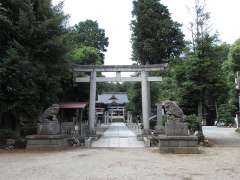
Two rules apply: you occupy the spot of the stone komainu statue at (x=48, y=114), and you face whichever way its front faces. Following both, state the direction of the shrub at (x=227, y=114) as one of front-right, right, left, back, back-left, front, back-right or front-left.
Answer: front-left

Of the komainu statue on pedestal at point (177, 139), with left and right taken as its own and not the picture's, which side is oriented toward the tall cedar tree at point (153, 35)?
right

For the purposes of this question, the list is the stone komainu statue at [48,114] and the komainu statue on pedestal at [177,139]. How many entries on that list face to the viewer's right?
1

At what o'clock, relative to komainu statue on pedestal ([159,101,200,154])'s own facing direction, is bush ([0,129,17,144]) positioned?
The bush is roughly at 12 o'clock from the komainu statue on pedestal.

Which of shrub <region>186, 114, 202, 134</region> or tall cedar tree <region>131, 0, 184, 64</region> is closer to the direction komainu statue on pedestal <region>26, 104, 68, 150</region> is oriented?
the shrub

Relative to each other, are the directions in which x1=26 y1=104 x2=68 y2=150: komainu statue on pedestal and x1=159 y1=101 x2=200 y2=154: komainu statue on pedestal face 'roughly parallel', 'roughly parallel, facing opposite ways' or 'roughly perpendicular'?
roughly parallel, facing opposite ways

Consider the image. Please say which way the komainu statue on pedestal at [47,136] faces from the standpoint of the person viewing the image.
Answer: facing to the right of the viewer

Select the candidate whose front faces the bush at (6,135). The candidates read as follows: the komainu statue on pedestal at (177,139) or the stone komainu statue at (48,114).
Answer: the komainu statue on pedestal

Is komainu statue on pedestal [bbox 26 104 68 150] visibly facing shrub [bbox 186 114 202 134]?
yes

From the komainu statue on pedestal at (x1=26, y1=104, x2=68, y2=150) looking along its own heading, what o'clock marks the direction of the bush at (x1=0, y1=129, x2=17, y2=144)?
The bush is roughly at 7 o'clock from the komainu statue on pedestal.

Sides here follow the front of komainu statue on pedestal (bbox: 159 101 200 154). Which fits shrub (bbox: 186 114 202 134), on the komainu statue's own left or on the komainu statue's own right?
on the komainu statue's own right

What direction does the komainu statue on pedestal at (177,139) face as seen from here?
to the viewer's left

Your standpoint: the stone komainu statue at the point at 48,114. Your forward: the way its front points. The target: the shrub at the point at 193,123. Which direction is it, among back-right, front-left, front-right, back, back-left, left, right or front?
front

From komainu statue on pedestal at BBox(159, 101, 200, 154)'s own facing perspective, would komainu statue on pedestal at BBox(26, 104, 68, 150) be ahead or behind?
ahead

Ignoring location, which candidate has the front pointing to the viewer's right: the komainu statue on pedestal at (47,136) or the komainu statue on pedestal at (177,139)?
the komainu statue on pedestal at (47,136)
